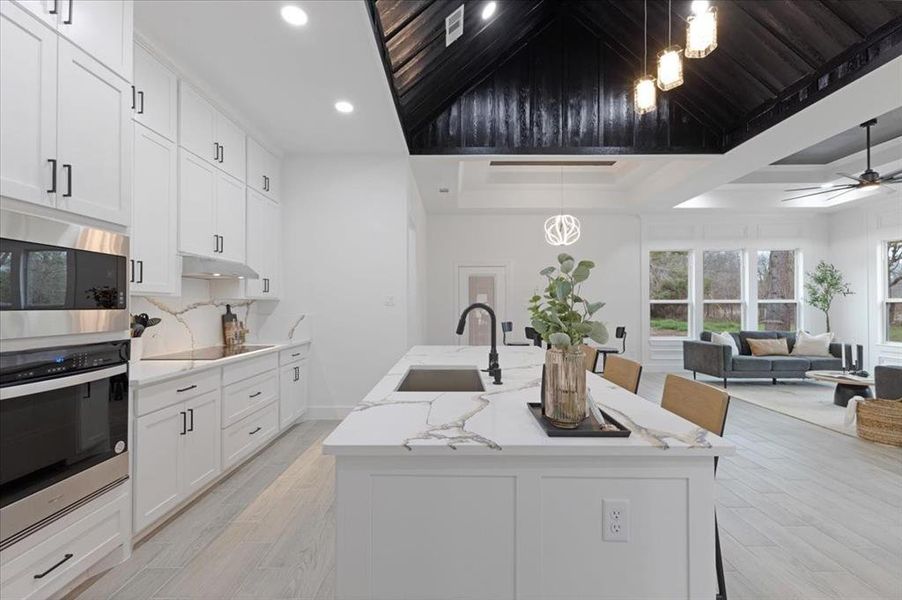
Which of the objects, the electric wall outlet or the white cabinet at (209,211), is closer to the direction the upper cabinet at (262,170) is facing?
the electric wall outlet

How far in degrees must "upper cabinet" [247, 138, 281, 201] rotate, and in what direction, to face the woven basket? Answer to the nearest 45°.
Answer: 0° — it already faces it

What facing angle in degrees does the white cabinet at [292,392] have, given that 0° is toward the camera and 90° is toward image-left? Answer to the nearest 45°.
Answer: approximately 315°

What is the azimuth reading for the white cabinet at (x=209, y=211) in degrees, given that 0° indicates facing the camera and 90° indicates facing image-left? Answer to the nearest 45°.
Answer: approximately 315°

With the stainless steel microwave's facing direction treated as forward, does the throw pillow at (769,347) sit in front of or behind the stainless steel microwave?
in front

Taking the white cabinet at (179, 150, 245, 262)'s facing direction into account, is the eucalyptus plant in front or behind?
in front

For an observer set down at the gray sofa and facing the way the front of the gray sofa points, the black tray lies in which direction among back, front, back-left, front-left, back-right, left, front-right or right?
front-right

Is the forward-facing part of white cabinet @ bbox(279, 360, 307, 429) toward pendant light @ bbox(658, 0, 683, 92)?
yes

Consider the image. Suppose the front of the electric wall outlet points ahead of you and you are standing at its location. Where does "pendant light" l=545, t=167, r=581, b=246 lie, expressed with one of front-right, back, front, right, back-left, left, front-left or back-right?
back

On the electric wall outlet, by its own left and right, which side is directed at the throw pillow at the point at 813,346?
back

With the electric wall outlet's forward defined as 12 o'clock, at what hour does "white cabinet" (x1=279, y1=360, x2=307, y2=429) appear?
The white cabinet is roughly at 4 o'clock from the electric wall outlet.

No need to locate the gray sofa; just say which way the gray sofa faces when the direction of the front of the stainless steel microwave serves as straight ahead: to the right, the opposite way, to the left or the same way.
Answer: to the right
